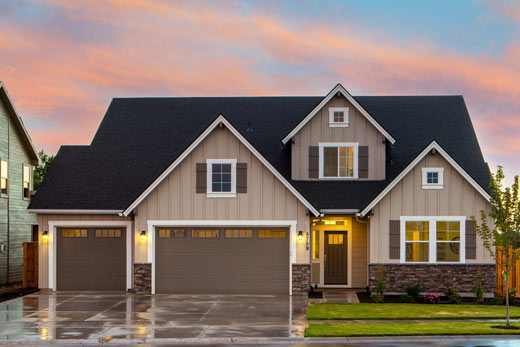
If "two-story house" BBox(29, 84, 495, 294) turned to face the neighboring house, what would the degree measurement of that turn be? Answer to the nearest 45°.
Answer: approximately 135° to its right

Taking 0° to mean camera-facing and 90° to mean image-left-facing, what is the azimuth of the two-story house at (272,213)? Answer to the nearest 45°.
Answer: approximately 0°
